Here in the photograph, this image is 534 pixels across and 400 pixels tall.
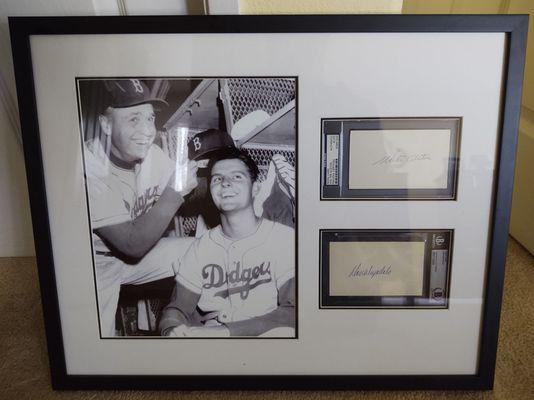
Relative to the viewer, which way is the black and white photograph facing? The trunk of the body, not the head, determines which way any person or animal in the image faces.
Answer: toward the camera

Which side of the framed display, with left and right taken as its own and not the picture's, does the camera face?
front
